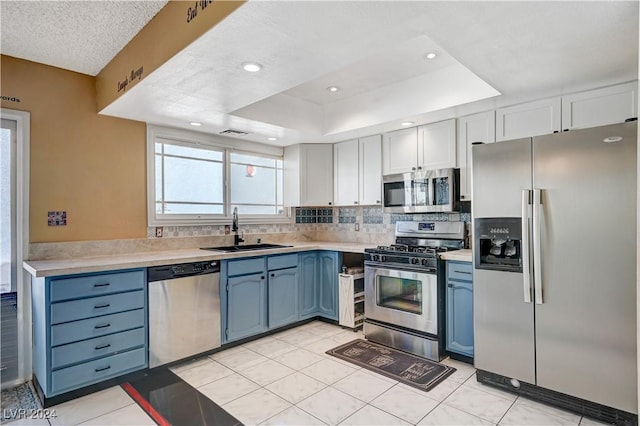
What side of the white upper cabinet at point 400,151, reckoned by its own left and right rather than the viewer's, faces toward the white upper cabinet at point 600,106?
left

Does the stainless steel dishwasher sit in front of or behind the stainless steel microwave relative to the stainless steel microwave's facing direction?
in front

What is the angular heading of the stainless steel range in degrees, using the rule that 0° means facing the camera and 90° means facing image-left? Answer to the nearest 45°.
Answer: approximately 45°

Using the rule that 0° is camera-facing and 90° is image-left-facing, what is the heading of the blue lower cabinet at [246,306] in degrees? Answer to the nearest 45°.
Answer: approximately 315°

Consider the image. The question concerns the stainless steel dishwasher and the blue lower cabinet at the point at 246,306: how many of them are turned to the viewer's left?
0

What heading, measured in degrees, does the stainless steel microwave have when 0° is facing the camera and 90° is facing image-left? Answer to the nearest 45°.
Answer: approximately 45°

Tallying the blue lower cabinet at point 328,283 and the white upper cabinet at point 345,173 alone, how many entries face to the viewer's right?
0

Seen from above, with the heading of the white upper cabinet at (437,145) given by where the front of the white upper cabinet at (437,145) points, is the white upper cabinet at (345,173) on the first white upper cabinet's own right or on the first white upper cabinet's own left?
on the first white upper cabinet's own right
